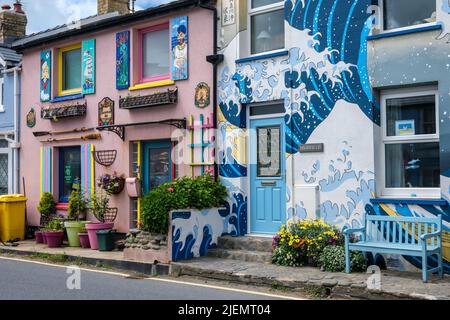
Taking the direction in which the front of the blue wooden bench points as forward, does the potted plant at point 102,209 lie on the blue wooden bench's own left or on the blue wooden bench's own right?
on the blue wooden bench's own right

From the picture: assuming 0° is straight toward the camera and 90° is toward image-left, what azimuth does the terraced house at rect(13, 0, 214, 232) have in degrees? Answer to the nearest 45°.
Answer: approximately 45°

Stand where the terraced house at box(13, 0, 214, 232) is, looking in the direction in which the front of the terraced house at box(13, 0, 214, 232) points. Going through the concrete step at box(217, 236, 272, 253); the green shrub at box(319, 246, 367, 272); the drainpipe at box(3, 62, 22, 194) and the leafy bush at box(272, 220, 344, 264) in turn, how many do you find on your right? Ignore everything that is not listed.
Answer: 1

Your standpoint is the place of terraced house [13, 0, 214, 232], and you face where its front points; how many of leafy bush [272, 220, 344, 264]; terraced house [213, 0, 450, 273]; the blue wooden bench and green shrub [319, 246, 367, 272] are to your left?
4

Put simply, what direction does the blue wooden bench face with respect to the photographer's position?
facing the viewer and to the left of the viewer

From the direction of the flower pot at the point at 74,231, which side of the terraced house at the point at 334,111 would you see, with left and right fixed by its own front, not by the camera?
right

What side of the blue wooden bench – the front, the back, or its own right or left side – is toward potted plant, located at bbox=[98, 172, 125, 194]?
right

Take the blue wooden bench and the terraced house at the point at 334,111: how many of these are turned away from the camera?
0

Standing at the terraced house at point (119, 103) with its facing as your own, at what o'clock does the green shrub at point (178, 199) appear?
The green shrub is roughly at 10 o'clock from the terraced house.
